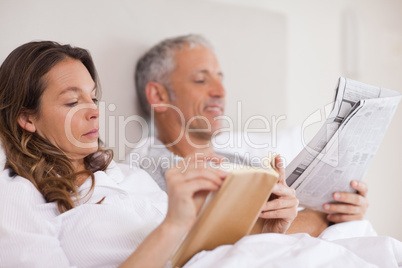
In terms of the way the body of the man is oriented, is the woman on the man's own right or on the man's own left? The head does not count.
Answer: on the man's own right

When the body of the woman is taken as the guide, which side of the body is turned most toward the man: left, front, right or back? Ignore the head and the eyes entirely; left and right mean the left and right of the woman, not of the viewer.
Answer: left

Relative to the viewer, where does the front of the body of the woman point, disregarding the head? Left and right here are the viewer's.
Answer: facing the viewer and to the right of the viewer

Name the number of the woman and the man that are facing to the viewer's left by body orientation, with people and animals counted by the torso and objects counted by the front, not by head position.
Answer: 0
